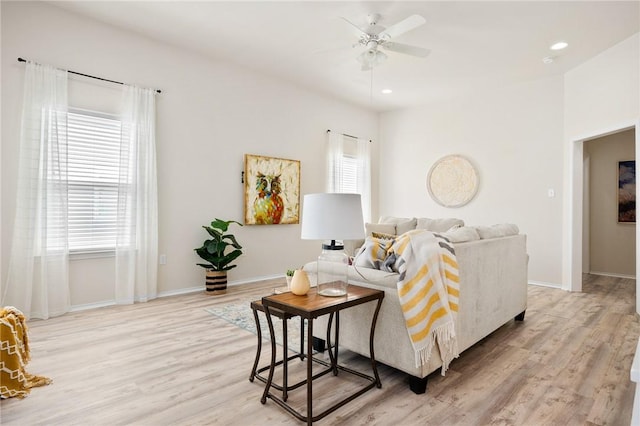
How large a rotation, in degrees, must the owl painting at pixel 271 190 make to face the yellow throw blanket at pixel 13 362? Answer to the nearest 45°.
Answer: approximately 90° to its right

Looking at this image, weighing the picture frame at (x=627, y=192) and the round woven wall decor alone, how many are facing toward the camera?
2

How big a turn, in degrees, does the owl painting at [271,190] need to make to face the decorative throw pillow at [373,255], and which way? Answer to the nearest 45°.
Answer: approximately 45° to its right

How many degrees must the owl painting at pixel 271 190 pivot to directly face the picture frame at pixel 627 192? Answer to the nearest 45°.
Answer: approximately 45° to its left

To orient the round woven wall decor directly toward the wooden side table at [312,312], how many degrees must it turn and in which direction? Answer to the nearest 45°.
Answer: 0° — it already faces it

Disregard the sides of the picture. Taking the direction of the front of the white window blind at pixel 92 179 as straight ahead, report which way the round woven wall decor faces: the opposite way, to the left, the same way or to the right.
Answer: to the right

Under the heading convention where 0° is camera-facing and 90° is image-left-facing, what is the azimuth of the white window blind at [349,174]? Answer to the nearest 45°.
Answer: approximately 315°

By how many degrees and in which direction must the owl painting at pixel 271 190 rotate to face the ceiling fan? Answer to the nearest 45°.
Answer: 0° — it already faces it
